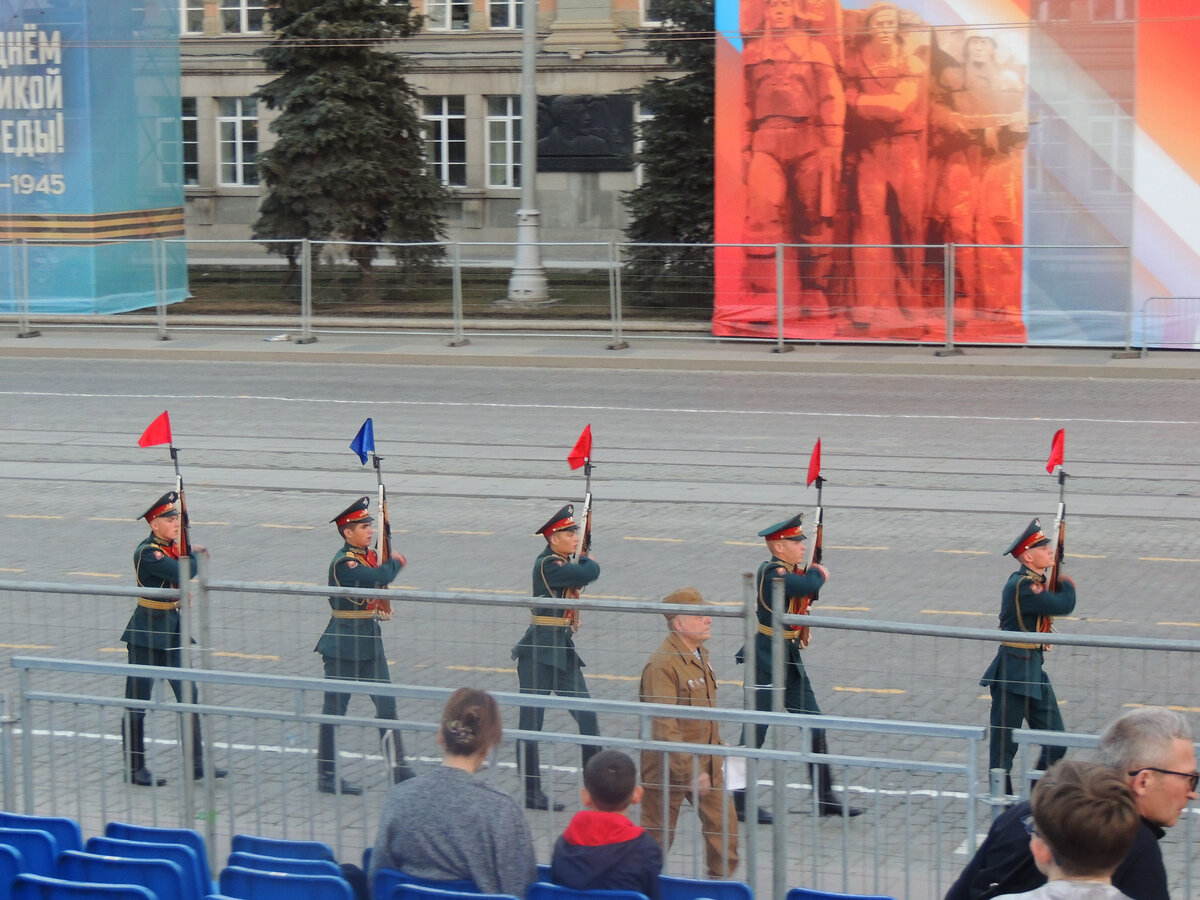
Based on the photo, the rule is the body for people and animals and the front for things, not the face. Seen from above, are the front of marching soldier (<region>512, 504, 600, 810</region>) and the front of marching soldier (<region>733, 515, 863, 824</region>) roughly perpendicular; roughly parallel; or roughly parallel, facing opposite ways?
roughly parallel

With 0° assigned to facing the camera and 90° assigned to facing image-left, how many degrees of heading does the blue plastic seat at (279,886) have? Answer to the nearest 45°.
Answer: approximately 180°

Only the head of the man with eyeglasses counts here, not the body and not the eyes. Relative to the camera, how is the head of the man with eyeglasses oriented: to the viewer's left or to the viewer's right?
to the viewer's right

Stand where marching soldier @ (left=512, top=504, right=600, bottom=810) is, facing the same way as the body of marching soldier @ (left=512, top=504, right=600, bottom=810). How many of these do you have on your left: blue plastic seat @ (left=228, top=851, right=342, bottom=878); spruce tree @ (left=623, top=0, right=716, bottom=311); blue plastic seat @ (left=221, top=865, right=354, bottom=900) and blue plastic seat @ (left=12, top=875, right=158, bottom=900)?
1

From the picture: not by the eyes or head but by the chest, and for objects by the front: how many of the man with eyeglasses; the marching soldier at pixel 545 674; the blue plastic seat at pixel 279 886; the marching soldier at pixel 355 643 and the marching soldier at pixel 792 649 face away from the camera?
1

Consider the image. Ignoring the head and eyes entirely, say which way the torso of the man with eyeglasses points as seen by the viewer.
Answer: to the viewer's right

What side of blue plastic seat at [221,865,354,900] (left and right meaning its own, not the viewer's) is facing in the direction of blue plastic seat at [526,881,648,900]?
right

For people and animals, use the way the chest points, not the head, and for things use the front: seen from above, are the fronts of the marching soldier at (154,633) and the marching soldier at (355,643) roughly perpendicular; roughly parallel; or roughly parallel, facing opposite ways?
roughly parallel

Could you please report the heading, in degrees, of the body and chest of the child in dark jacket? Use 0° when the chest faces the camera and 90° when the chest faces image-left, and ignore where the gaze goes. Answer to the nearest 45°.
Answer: approximately 180°

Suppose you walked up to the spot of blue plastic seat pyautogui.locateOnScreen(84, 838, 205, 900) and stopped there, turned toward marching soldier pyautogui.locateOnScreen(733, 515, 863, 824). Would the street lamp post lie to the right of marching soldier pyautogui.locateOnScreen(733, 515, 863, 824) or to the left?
left

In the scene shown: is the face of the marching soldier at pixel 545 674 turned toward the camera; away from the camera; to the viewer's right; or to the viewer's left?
to the viewer's right

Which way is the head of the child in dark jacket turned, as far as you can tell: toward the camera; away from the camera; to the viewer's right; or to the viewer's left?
away from the camera

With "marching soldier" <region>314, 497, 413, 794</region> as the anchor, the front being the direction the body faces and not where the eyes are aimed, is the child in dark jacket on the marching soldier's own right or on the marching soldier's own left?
on the marching soldier's own right
